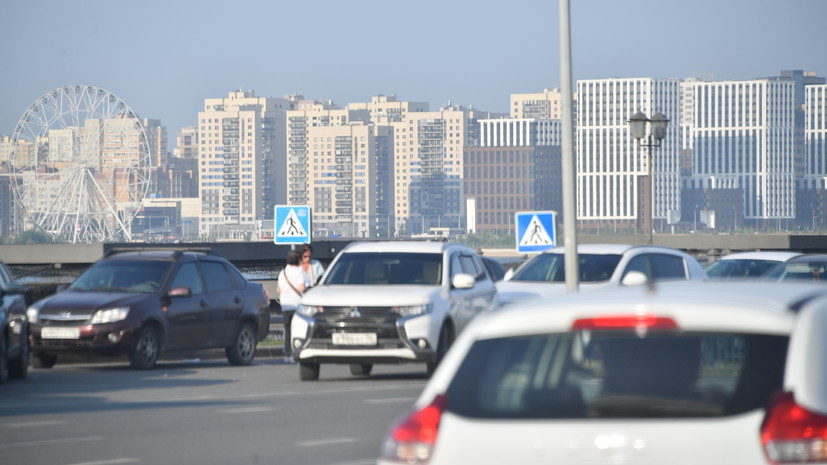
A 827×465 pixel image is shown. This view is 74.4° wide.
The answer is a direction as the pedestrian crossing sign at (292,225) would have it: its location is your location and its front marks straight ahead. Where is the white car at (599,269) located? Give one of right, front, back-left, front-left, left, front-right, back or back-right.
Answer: front-left

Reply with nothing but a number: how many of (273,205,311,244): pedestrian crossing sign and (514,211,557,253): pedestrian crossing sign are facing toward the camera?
2

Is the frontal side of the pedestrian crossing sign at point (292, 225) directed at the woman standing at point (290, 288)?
yes

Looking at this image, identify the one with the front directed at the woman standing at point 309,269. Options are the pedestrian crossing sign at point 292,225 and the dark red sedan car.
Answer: the pedestrian crossing sign

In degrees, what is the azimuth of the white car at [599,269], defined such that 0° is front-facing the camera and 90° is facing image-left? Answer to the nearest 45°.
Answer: approximately 45°

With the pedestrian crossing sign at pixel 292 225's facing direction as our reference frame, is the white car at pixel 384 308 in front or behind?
in front

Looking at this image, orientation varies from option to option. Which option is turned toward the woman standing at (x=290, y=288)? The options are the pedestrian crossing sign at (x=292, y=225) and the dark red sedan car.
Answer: the pedestrian crossing sign

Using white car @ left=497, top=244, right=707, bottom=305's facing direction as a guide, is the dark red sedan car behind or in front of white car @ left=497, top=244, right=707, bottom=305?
in front
